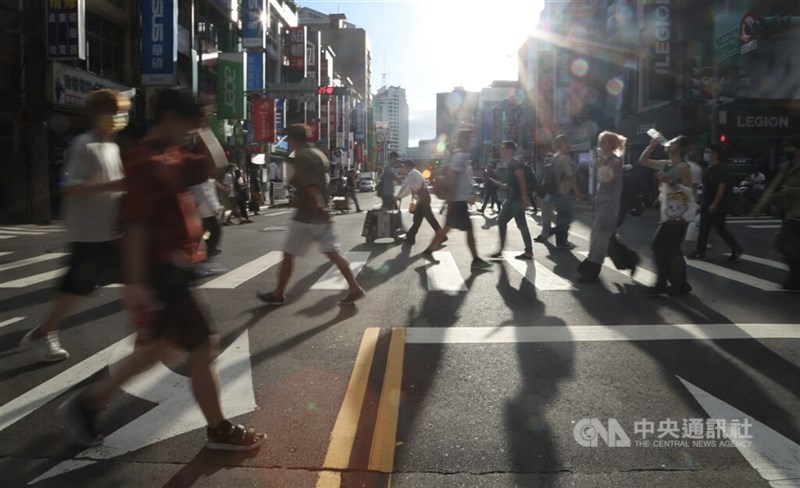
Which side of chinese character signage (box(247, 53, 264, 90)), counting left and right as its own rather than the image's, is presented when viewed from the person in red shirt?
front

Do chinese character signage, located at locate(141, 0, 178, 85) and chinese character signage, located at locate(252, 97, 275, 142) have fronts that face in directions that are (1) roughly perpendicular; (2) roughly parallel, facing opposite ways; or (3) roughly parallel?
roughly parallel

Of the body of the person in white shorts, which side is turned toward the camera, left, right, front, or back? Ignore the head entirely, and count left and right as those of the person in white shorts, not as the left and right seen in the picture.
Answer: left

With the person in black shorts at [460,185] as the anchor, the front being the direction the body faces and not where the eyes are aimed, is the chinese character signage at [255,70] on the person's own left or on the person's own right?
on the person's own left

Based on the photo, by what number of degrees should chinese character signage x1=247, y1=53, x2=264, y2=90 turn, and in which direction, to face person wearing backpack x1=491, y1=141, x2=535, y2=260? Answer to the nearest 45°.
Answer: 0° — it already faces them

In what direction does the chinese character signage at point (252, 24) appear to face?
toward the camera

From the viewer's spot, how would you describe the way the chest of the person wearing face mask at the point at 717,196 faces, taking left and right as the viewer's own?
facing to the left of the viewer

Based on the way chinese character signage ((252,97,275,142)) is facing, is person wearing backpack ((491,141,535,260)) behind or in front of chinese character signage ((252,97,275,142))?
in front

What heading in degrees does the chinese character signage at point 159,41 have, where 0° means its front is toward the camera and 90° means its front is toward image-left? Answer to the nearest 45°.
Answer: approximately 0°

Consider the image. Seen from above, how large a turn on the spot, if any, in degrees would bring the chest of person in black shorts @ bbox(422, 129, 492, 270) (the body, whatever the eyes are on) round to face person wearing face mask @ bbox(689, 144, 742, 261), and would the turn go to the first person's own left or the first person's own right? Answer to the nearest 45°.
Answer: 0° — they already face them
